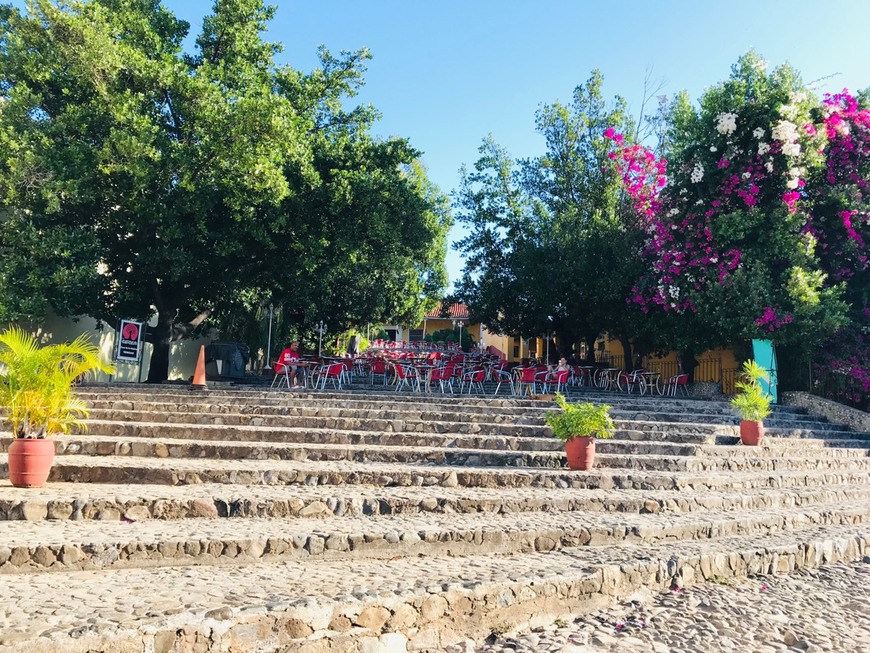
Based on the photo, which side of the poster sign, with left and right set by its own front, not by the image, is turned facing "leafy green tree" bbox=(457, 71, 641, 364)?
left

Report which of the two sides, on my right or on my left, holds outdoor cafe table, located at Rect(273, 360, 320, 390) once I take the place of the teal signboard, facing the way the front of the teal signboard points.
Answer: on my right

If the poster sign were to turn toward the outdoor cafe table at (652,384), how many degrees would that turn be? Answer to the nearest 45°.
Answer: approximately 90° to its left

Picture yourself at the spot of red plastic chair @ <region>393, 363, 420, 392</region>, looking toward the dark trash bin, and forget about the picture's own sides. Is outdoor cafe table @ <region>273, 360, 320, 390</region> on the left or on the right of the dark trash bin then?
left

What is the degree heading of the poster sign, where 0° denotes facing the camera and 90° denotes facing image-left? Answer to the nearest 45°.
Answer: approximately 0°

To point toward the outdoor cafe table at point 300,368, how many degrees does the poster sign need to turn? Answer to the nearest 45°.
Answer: approximately 45° to its left

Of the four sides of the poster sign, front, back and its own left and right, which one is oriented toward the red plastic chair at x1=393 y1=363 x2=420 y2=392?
left

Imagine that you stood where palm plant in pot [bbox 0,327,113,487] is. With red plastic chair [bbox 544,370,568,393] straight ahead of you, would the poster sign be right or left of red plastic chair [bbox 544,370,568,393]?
left

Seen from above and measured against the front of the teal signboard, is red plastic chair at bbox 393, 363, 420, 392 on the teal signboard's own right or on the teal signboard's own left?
on the teal signboard's own right

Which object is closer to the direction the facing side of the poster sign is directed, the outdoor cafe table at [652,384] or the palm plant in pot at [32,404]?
the palm plant in pot

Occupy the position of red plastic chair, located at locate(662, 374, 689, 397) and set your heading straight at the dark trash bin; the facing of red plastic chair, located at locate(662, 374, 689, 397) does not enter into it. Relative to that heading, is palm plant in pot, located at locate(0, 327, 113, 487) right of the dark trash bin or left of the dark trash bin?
left

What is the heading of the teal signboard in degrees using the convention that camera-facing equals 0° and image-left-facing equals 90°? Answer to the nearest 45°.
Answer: approximately 0°

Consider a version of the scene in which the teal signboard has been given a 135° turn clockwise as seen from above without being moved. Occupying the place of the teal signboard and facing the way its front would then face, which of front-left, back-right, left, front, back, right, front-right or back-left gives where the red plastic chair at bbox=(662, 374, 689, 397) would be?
front

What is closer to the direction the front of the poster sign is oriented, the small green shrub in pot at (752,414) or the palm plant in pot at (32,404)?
the palm plant in pot
